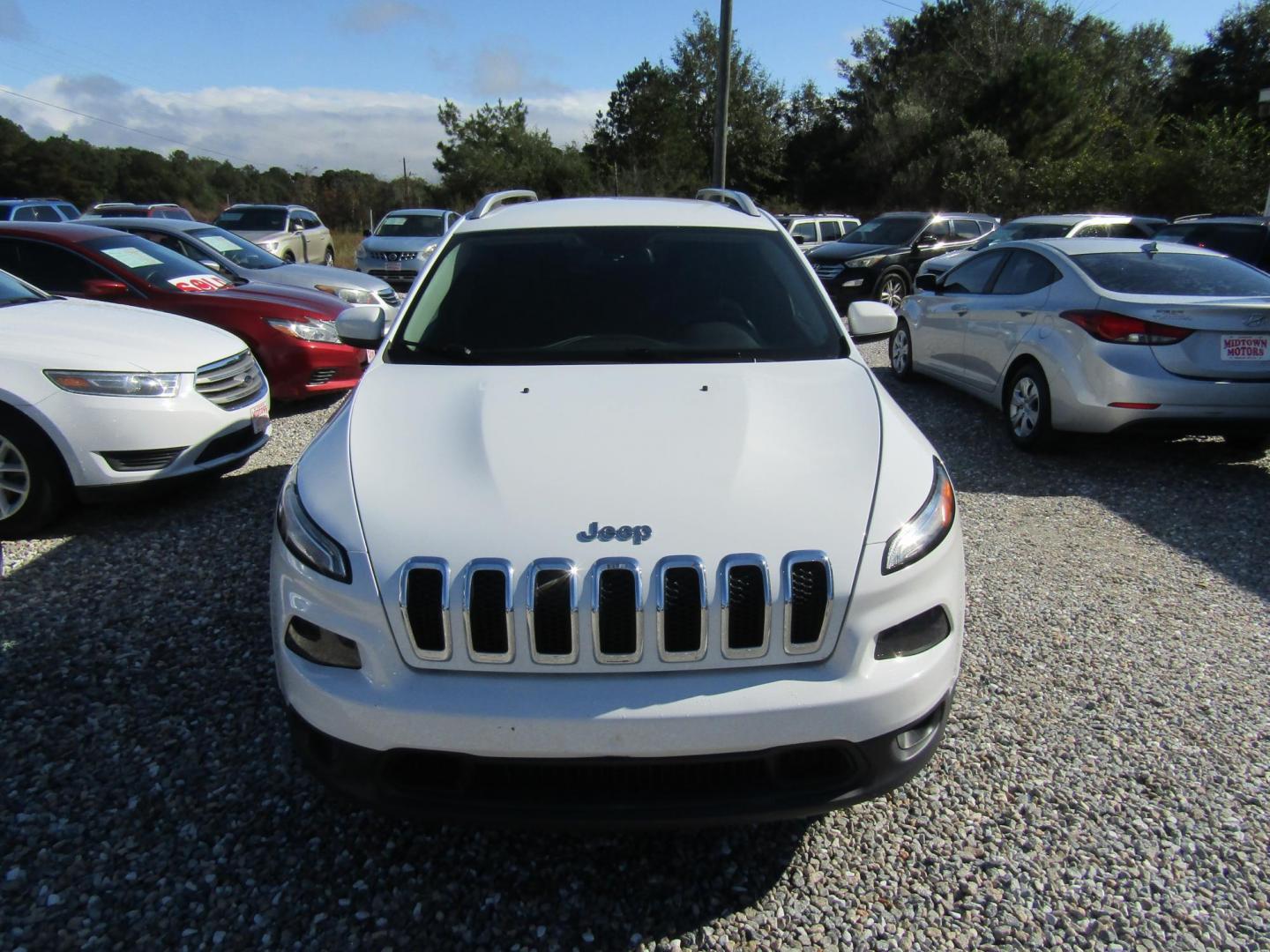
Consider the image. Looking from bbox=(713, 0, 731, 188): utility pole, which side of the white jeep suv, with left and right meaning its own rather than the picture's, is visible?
back

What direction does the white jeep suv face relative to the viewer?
toward the camera

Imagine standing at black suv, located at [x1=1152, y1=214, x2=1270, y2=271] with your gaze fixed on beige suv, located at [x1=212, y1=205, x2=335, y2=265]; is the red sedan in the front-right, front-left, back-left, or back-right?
front-left

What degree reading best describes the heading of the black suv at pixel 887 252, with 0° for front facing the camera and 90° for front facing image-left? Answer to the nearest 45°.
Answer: approximately 45°

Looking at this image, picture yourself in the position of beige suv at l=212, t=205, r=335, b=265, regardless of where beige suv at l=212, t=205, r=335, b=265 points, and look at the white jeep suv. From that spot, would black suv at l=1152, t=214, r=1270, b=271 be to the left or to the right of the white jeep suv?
left

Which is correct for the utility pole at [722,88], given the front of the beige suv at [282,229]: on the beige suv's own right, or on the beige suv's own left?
on the beige suv's own left

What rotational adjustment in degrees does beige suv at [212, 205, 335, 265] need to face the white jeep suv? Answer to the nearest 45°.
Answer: approximately 45° to its left

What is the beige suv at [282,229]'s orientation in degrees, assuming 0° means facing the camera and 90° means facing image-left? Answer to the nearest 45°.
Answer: approximately 45°

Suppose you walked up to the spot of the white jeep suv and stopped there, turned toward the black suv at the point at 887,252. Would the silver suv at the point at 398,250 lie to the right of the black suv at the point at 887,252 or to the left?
left

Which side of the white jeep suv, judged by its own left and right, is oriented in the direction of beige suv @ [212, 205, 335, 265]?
back

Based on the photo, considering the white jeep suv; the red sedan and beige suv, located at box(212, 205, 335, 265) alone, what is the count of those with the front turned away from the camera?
0

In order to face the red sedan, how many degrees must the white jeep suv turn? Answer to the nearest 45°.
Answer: approximately 135° to its right

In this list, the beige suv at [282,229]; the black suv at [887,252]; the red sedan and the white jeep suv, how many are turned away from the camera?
0

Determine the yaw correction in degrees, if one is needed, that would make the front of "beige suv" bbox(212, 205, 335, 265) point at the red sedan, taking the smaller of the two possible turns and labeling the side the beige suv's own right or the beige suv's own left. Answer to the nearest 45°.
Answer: approximately 45° to the beige suv's own left
